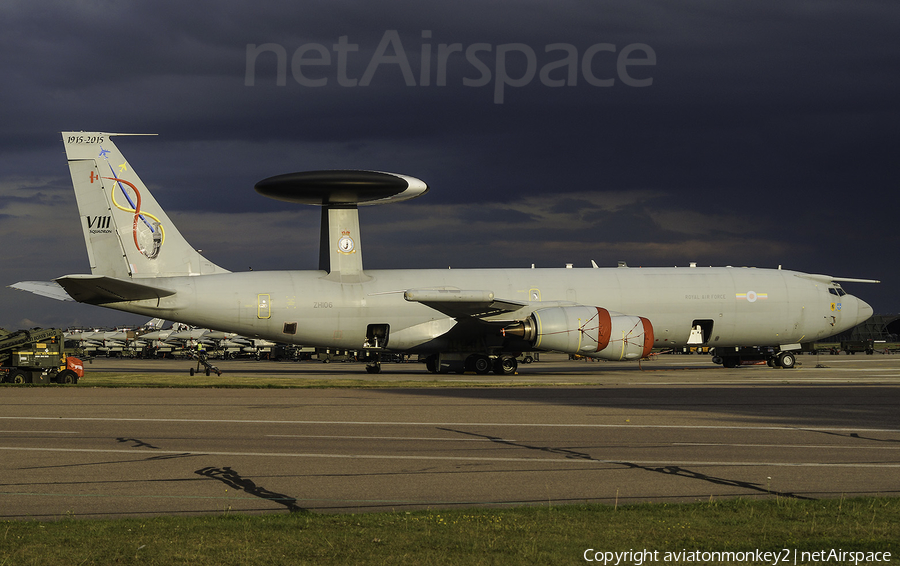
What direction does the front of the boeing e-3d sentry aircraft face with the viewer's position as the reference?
facing to the right of the viewer
